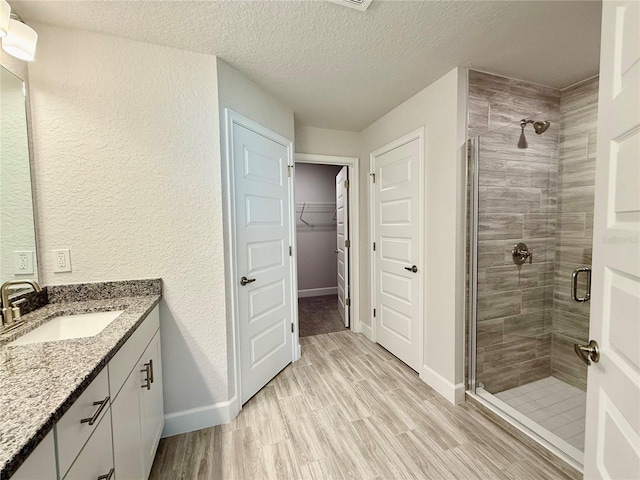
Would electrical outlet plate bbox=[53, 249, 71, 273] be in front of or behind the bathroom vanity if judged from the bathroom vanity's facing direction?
behind

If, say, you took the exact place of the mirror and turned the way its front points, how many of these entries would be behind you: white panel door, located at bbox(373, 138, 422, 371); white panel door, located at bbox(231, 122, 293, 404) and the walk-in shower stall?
0

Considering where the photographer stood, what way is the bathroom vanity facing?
facing the viewer and to the right of the viewer

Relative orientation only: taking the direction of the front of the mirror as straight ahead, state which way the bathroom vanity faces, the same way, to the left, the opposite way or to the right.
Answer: the same way

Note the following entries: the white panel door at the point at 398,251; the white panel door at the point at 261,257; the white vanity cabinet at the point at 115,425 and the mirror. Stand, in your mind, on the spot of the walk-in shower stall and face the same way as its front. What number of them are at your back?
0

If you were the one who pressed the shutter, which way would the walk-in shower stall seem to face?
facing the viewer and to the left of the viewer

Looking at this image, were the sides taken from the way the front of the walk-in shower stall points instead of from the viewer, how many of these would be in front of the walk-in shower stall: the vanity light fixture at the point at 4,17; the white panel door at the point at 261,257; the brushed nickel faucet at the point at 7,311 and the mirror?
4

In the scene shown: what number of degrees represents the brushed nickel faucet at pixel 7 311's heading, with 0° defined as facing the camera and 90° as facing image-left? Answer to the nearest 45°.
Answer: approximately 315°

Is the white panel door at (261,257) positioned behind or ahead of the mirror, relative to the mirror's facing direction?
ahead

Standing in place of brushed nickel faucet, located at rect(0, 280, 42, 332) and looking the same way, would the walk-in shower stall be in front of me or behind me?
in front

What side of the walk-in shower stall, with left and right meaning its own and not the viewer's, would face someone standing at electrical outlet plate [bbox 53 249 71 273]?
front

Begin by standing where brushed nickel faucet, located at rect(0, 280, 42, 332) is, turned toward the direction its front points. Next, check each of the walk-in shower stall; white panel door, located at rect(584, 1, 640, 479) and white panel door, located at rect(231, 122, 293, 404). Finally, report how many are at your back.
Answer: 0

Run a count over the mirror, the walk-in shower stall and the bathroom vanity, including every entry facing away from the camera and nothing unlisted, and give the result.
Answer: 0

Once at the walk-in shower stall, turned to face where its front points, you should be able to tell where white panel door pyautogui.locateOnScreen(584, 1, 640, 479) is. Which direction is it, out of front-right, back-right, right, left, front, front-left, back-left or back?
front-left

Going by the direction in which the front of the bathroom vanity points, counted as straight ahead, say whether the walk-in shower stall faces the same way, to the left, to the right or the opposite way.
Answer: the opposite way

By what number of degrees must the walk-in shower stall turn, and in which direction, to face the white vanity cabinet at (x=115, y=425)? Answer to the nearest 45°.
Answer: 0° — it already faces it
